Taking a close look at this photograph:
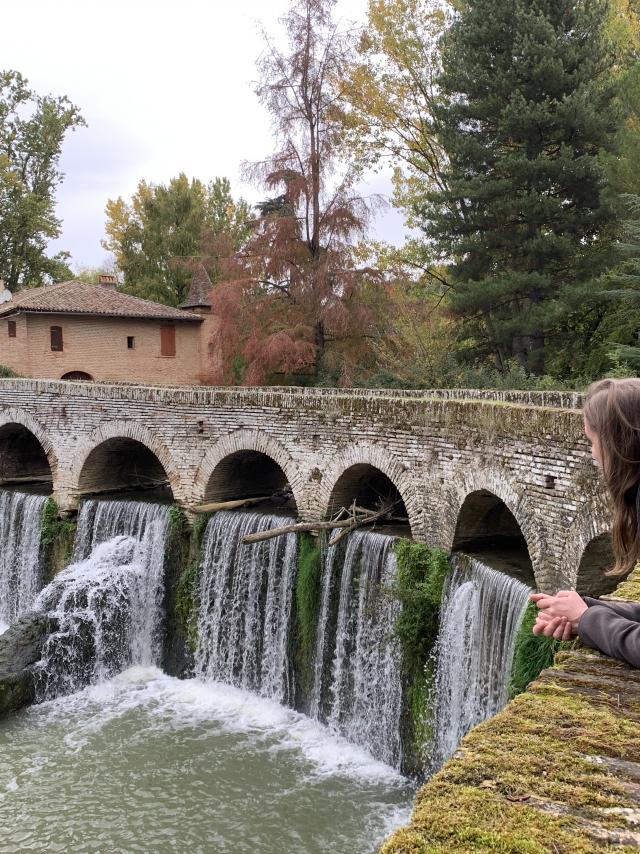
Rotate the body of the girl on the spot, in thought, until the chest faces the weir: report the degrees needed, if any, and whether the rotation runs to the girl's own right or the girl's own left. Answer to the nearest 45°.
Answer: approximately 45° to the girl's own right

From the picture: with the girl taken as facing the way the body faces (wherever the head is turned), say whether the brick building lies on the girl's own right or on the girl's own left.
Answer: on the girl's own right

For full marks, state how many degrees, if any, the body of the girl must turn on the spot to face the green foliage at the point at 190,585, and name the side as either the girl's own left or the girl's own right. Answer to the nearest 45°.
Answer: approximately 45° to the girl's own right

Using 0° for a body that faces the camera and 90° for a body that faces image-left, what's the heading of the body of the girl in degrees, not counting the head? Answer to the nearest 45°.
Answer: approximately 90°

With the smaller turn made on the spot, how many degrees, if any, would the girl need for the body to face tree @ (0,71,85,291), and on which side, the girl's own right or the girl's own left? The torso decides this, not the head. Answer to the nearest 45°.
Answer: approximately 45° to the girl's own right

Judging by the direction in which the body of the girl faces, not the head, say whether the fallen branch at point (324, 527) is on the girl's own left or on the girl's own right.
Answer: on the girl's own right

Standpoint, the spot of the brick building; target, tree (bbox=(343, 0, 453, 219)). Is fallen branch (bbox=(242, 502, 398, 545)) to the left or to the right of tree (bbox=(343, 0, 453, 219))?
right

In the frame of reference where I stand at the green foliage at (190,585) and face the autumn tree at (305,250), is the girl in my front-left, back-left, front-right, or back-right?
back-right

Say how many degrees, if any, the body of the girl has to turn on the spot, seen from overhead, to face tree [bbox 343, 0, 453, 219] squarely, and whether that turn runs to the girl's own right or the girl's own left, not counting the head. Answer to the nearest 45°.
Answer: approximately 90° to the girl's own right

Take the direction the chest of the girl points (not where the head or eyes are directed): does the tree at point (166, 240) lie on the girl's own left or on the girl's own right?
on the girl's own right
